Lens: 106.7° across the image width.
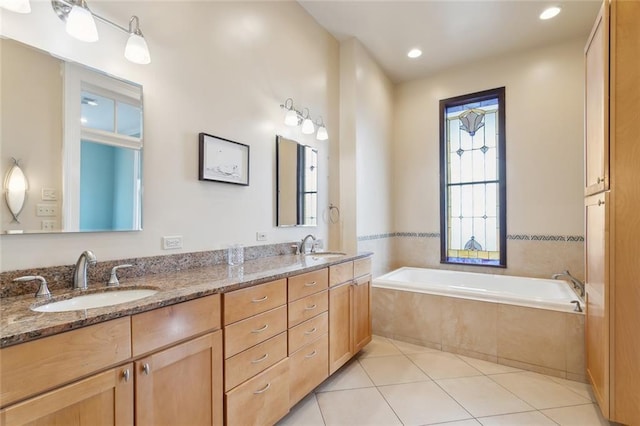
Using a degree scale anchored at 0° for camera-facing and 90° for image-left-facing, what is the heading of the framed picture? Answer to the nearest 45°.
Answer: approximately 315°

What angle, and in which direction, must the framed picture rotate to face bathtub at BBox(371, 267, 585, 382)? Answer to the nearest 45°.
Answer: approximately 45° to its left

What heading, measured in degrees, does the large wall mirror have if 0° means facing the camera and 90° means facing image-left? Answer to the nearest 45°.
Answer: approximately 315°

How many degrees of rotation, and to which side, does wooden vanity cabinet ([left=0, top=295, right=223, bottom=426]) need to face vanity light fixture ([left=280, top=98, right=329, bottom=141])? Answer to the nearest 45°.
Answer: approximately 90° to its left

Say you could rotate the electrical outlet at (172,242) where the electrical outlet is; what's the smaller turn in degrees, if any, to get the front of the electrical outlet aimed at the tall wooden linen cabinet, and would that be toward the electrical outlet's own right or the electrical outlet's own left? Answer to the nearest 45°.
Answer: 0° — it already faces it

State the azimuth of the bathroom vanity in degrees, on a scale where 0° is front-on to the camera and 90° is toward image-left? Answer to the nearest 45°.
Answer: approximately 315°

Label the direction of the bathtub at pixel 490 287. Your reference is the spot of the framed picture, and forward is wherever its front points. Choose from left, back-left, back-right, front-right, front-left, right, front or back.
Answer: front-left

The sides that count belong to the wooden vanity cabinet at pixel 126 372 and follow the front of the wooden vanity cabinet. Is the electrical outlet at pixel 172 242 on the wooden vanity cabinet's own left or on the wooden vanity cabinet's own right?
on the wooden vanity cabinet's own left

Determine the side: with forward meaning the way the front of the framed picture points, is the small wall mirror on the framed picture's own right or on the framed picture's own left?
on the framed picture's own left

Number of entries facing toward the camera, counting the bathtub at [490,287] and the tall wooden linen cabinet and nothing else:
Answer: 1

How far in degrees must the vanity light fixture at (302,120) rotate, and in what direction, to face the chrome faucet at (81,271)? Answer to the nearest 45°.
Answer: approximately 90° to its right
